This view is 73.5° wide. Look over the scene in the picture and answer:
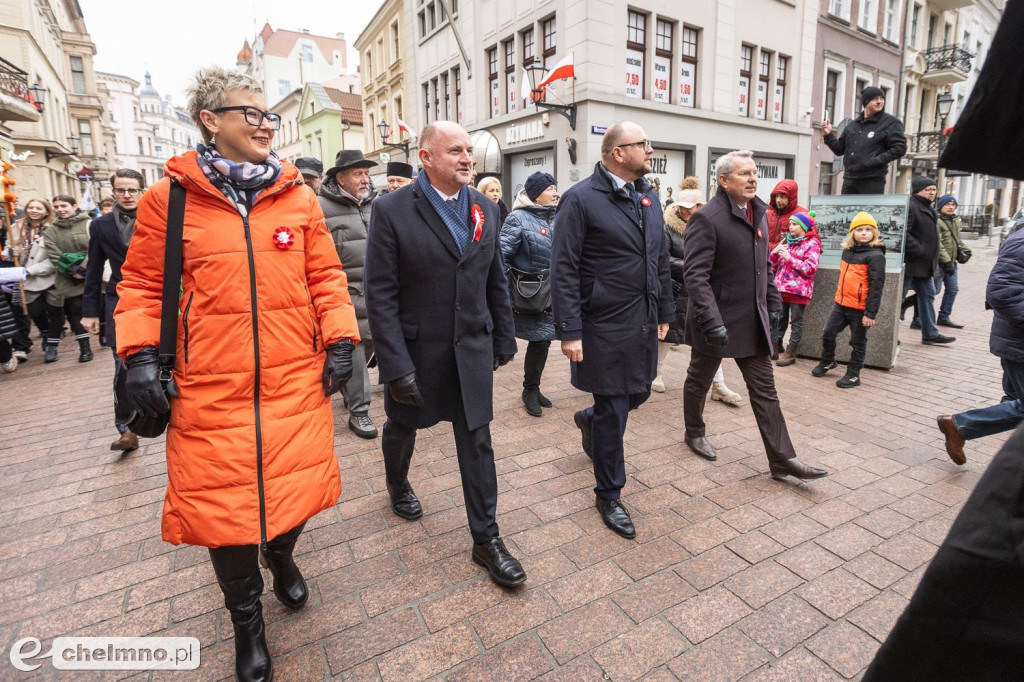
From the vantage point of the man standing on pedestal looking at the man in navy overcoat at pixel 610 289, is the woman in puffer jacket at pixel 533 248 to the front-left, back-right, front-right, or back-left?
front-right

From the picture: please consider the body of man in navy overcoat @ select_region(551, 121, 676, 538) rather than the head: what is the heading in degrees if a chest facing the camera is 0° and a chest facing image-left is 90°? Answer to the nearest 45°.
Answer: approximately 315°

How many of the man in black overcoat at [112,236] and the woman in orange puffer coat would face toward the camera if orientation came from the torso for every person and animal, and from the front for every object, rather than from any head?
2

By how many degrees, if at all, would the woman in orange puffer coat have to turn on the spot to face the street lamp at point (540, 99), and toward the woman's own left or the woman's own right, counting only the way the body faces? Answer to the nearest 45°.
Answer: approximately 135° to the woman's own left

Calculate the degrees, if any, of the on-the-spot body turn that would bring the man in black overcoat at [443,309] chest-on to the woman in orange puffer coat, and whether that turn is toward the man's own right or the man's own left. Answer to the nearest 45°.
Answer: approximately 90° to the man's own right

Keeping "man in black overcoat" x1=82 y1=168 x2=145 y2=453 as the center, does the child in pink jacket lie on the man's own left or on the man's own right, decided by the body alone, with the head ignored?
on the man's own left

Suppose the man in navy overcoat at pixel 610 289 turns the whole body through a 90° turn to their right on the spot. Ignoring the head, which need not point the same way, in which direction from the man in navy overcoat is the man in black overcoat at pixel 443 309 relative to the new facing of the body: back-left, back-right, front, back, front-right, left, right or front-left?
front

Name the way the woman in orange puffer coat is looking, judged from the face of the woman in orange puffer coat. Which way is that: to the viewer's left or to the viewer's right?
to the viewer's right

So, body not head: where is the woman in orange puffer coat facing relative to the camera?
toward the camera

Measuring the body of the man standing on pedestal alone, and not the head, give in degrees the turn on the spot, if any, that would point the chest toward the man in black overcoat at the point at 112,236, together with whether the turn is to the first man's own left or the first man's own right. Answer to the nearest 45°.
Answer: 0° — they already face them

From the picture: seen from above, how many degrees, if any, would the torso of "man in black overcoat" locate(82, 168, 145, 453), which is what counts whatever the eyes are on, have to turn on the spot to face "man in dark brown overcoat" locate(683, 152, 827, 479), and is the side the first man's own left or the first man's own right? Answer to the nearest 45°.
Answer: approximately 45° to the first man's own left

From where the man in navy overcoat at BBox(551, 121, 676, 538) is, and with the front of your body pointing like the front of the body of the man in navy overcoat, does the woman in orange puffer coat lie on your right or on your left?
on your right

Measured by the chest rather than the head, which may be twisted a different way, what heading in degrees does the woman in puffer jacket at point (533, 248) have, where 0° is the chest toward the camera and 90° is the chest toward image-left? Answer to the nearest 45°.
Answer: approximately 315°
